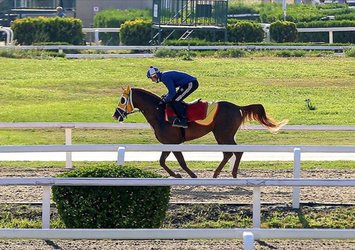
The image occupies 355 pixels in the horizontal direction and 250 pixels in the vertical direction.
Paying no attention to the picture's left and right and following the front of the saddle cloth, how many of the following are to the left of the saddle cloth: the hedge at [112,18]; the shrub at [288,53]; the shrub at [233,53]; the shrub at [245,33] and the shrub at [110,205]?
1

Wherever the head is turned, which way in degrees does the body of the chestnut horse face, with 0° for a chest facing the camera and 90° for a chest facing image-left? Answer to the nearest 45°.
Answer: approximately 90°

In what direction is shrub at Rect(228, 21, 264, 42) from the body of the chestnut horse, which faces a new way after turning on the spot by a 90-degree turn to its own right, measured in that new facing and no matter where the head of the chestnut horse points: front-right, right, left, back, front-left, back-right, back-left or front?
front

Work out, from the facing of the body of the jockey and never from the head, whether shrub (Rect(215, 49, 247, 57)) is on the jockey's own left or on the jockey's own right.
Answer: on the jockey's own right

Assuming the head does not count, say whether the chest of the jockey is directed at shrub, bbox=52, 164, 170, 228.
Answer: no

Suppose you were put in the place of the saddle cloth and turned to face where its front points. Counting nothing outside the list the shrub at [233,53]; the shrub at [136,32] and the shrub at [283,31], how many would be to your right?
3

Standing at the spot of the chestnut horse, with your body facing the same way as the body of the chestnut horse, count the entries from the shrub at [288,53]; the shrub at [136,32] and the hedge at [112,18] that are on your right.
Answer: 3

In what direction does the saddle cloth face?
to the viewer's left

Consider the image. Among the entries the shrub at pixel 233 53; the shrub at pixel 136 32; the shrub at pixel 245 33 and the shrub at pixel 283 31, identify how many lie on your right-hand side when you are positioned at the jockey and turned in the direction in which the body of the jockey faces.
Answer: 4

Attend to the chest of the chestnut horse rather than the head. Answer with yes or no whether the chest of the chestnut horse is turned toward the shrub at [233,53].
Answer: no

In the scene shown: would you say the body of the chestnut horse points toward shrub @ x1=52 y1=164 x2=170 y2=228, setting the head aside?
no

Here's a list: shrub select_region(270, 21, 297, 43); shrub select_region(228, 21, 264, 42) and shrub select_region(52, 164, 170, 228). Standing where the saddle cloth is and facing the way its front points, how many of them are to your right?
2

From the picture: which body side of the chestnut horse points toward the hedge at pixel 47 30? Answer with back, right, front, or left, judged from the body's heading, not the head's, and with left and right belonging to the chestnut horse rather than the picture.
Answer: right

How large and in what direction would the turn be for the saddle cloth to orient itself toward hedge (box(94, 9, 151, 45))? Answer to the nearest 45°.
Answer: approximately 90° to its right

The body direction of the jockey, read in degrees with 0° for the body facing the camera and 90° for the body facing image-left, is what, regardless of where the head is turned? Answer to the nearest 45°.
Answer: approximately 90°

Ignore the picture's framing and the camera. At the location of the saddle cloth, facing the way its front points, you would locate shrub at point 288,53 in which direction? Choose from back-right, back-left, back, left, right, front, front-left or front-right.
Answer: right

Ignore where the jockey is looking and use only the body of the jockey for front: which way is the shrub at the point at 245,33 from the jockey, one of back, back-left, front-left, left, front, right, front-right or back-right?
right
